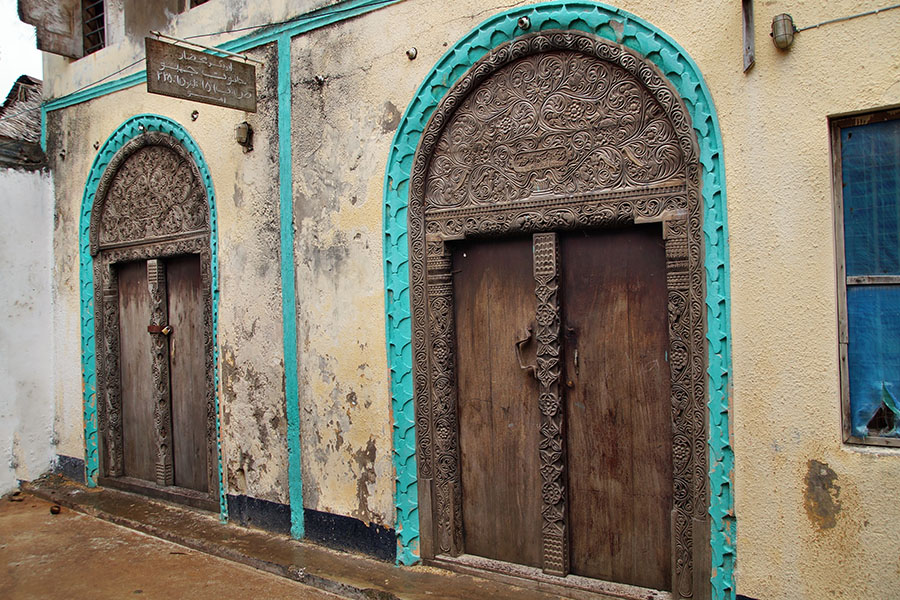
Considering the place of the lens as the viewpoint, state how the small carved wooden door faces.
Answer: facing the viewer and to the left of the viewer

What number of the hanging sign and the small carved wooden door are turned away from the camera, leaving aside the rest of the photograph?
0

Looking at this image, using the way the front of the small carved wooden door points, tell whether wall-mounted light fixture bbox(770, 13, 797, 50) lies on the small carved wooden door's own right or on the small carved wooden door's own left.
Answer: on the small carved wooden door's own left
